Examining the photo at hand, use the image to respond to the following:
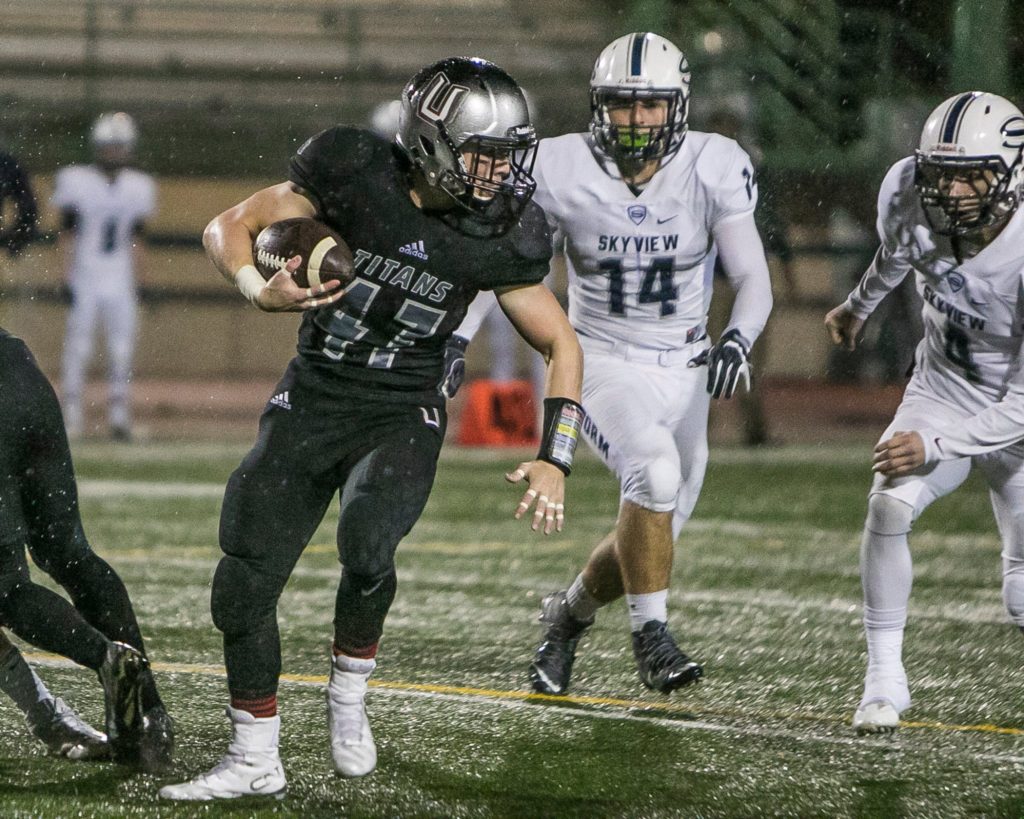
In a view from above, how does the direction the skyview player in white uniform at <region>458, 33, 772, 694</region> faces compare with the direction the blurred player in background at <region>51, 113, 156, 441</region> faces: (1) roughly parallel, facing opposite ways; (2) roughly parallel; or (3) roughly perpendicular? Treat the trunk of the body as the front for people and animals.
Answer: roughly parallel

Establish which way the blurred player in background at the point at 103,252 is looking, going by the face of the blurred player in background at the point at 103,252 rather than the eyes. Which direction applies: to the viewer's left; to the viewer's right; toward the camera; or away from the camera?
toward the camera

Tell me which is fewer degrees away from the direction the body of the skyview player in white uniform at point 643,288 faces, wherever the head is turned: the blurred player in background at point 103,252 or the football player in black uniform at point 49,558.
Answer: the football player in black uniform

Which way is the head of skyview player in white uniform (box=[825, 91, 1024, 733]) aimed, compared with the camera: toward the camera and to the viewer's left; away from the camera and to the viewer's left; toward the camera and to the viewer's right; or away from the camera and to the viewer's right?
toward the camera and to the viewer's left

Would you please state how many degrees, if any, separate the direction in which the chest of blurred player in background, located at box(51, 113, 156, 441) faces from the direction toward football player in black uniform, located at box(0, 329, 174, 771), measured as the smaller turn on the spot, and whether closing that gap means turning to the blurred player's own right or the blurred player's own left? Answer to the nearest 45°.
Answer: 0° — they already face them

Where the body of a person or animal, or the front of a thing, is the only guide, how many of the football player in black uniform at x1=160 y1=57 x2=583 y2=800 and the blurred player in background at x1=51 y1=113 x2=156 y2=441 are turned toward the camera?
2

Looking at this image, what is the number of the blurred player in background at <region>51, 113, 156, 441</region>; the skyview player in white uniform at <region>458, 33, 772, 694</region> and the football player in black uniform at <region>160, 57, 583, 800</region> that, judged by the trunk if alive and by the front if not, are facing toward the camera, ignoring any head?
3

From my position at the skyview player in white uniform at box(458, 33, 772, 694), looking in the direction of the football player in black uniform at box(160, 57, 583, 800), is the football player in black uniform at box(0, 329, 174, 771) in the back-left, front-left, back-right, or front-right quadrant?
front-right

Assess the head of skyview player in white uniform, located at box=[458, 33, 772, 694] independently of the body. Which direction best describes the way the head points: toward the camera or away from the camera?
toward the camera

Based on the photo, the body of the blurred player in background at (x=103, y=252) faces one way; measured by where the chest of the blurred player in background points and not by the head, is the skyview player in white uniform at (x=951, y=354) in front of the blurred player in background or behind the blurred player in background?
in front

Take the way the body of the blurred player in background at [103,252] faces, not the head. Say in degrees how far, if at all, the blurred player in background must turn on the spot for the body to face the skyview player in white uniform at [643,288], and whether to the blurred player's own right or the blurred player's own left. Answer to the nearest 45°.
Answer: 0° — they already face them

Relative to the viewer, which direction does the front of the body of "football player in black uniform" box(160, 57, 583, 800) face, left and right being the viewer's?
facing the viewer

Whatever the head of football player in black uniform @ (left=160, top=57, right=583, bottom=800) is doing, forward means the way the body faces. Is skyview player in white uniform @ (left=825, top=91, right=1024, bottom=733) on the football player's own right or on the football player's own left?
on the football player's own left

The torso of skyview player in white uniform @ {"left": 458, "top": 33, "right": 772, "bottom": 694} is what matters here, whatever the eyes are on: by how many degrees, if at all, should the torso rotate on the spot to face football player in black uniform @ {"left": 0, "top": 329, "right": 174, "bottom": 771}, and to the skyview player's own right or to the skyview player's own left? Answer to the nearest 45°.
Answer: approximately 45° to the skyview player's own right

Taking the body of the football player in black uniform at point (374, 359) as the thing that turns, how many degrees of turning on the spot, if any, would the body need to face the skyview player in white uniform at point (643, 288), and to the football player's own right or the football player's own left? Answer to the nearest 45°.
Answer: approximately 135° to the football player's own left

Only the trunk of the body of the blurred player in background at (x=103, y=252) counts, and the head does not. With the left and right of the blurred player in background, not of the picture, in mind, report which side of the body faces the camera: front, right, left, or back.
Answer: front
